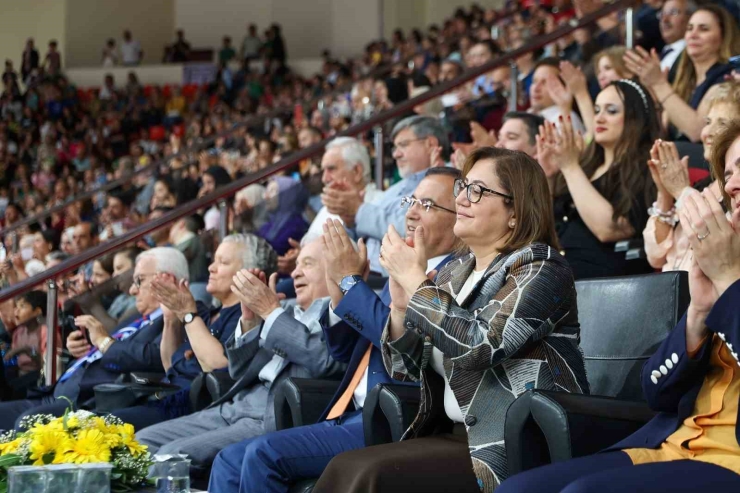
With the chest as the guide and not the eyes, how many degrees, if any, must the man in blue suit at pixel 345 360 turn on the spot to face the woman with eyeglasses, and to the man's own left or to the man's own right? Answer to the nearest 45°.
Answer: approximately 90° to the man's own left

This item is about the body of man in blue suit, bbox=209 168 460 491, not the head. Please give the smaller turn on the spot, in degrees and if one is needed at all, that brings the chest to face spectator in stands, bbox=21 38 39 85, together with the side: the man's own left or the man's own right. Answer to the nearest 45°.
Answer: approximately 135° to the man's own right
